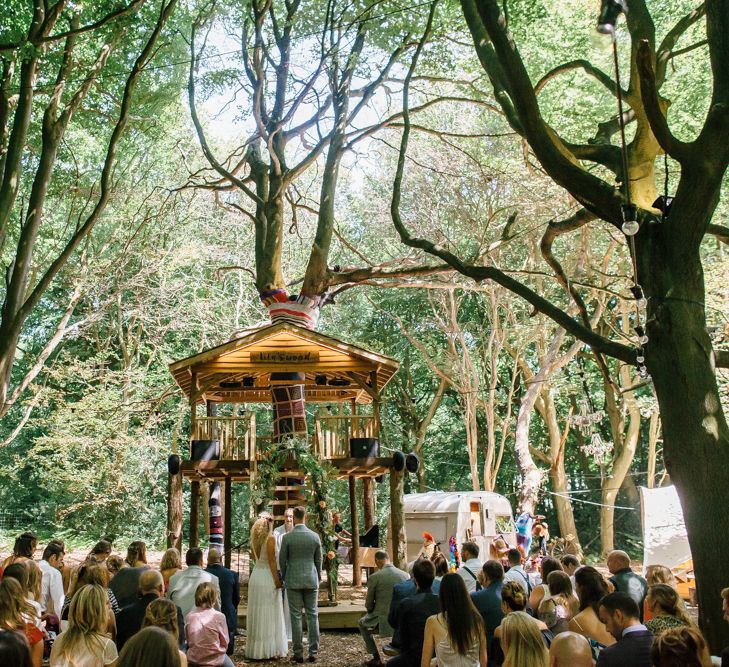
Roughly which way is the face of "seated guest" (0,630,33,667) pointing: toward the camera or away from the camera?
away from the camera

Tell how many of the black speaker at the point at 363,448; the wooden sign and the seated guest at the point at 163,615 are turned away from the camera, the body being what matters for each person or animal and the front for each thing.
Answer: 1

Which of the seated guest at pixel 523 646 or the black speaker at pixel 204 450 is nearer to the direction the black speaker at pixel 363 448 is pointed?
the seated guest

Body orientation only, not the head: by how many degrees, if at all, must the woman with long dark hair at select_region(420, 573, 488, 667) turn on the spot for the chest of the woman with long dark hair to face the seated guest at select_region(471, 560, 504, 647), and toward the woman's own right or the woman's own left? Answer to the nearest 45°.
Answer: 0° — they already face them

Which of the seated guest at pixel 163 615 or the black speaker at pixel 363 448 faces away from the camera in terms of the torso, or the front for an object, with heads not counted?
the seated guest

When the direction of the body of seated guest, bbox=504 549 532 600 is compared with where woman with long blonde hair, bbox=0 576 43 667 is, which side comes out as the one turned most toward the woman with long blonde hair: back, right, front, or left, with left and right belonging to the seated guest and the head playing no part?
left

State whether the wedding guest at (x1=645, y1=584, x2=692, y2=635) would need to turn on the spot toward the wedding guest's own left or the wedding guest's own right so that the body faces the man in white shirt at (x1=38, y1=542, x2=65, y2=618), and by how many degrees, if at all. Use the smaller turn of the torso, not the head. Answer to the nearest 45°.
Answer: approximately 45° to the wedding guest's own left

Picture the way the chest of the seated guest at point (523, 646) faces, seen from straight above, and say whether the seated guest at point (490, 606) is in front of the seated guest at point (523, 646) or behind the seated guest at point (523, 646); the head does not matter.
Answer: in front

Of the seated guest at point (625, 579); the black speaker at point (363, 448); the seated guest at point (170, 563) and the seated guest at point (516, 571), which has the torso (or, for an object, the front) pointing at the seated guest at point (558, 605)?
the black speaker

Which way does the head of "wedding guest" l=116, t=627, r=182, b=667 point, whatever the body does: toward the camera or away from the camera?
away from the camera

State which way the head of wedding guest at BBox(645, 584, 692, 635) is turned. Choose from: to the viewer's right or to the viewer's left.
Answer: to the viewer's left

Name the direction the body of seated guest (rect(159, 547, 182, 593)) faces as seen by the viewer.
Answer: away from the camera

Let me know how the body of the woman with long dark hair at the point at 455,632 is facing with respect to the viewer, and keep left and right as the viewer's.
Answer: facing away from the viewer

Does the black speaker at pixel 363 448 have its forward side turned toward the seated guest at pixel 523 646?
yes

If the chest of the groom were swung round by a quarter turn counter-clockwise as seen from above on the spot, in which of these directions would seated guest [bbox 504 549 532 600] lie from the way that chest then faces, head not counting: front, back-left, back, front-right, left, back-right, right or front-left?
back-left

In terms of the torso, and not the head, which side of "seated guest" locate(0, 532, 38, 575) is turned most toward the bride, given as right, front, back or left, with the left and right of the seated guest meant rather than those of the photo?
front

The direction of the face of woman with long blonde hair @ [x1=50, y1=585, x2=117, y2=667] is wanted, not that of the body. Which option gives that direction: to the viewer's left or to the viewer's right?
to the viewer's right

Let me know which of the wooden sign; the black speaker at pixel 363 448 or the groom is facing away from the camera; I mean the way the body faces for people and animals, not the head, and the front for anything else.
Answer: the groom

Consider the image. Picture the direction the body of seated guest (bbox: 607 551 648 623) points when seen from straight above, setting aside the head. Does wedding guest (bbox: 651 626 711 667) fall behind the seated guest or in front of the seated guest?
behind

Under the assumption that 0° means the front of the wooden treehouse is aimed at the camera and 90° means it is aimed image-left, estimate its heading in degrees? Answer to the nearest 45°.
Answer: approximately 0°

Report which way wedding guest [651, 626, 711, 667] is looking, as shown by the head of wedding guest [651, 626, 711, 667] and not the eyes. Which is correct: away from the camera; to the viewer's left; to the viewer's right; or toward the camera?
away from the camera

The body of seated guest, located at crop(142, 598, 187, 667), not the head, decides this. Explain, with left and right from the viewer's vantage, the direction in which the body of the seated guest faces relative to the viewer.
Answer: facing away from the viewer
